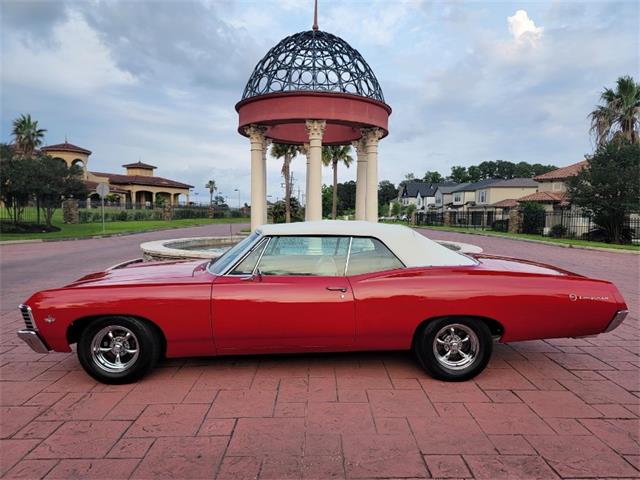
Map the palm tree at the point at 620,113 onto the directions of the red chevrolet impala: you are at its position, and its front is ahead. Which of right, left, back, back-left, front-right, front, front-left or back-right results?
back-right

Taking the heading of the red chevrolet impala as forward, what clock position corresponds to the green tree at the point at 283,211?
The green tree is roughly at 3 o'clock from the red chevrolet impala.

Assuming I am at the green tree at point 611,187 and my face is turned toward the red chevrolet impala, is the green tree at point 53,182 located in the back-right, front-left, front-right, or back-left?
front-right

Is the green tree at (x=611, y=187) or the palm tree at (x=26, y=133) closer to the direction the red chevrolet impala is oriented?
the palm tree

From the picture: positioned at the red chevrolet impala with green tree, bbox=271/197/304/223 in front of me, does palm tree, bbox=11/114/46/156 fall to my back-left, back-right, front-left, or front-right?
front-left

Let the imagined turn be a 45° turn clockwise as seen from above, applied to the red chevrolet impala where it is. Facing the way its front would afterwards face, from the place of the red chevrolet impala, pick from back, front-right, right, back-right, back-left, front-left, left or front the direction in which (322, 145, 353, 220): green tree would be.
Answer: front-right

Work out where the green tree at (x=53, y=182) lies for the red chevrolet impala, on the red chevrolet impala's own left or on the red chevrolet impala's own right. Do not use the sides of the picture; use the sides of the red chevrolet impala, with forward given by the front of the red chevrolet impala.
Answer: on the red chevrolet impala's own right

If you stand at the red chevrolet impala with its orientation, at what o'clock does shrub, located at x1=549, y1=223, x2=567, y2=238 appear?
The shrub is roughly at 4 o'clock from the red chevrolet impala.

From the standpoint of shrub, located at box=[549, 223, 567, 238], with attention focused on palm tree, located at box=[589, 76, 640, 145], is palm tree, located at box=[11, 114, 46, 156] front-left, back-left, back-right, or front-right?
back-left

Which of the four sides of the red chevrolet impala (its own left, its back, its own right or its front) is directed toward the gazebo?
right

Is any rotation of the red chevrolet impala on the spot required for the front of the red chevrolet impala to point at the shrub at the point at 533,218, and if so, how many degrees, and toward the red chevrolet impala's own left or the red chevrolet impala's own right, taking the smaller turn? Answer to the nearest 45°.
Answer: approximately 135° to the red chevrolet impala's own right

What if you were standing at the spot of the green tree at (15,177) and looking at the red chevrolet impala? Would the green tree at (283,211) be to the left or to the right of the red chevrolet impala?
left

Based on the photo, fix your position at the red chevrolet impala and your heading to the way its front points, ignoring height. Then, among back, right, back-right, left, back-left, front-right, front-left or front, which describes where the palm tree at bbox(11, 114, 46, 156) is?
front-right

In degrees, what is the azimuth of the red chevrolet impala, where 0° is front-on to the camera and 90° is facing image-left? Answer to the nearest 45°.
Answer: approximately 90°

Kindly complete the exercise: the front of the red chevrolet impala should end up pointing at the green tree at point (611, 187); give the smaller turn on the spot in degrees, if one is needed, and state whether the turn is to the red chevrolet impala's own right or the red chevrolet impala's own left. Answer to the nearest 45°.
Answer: approximately 135° to the red chevrolet impala's own right

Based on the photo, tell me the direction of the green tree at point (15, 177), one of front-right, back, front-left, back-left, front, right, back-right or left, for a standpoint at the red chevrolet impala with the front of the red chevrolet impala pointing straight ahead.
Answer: front-right

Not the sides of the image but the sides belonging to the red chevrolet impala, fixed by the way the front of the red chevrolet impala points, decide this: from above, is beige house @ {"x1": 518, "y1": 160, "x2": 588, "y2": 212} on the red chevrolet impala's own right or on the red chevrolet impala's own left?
on the red chevrolet impala's own right
